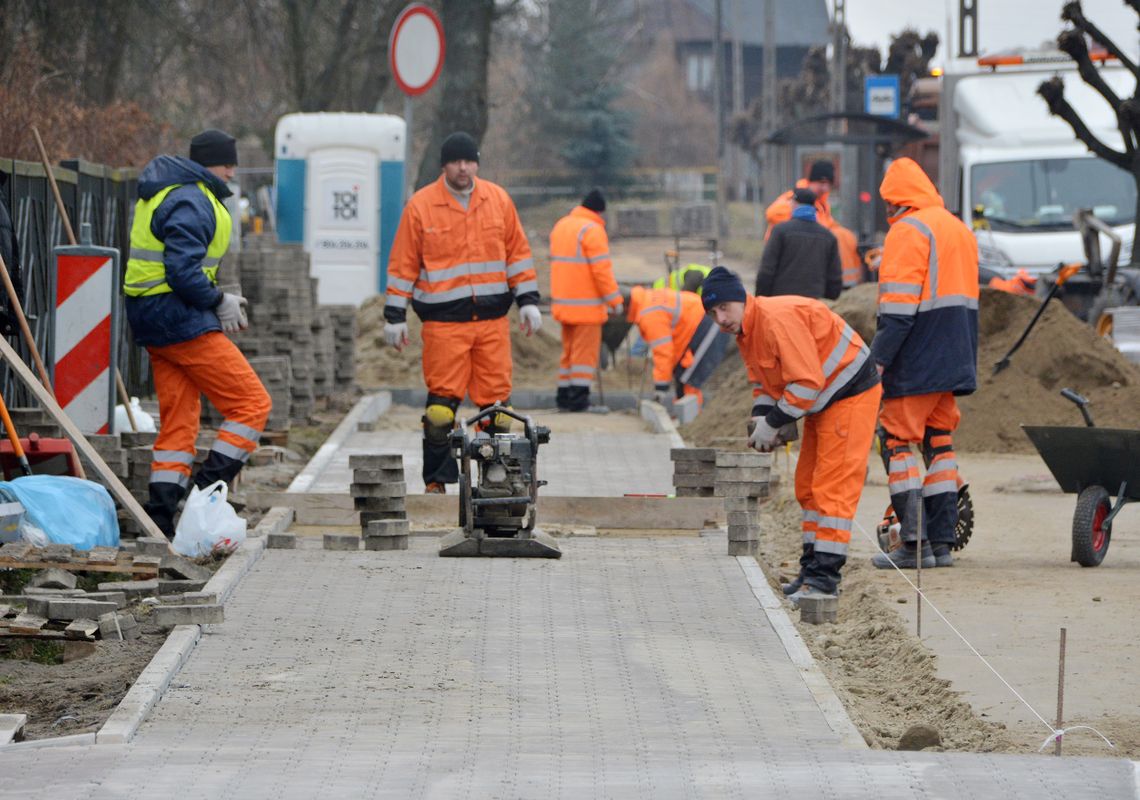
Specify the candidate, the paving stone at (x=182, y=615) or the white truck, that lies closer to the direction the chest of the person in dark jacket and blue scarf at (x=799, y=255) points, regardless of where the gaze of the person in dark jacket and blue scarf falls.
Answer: the white truck

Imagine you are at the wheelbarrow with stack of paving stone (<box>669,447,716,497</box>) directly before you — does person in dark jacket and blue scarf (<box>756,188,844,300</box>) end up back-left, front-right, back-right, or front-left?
front-right

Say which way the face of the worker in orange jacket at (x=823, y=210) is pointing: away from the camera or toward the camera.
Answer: toward the camera

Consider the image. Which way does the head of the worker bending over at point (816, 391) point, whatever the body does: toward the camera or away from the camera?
toward the camera

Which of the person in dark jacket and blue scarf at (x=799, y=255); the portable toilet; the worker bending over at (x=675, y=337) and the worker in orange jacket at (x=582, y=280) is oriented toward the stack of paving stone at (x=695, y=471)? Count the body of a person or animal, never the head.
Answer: the portable toilet

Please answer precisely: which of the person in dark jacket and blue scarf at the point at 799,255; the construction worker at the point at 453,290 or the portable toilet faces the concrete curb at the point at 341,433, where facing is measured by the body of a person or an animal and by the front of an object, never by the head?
the portable toilet

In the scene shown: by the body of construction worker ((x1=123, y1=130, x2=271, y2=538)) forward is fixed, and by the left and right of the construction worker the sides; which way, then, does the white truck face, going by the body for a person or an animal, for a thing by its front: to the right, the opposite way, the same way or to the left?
to the right

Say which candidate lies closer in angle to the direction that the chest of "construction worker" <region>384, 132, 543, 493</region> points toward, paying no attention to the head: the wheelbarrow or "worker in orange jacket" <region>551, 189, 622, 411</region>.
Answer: the wheelbarrow

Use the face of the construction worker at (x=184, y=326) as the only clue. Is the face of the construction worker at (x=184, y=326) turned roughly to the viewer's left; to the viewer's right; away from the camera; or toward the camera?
to the viewer's right

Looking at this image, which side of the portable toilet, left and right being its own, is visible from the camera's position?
front

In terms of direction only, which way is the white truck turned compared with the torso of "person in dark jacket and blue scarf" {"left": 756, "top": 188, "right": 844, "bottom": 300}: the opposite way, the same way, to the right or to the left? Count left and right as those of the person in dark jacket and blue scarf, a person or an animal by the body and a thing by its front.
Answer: the opposite way

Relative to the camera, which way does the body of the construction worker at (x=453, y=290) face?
toward the camera

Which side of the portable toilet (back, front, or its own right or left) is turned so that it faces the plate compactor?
front

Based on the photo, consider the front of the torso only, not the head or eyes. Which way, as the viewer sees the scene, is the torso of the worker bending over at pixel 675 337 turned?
to the viewer's left

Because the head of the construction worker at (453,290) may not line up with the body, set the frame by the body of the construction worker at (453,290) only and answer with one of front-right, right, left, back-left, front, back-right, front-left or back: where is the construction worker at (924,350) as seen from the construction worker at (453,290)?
front-left

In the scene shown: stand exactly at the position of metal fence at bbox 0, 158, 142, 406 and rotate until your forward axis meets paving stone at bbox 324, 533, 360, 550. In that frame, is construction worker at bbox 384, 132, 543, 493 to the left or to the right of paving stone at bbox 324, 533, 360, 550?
left

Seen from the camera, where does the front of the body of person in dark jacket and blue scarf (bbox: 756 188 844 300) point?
away from the camera
